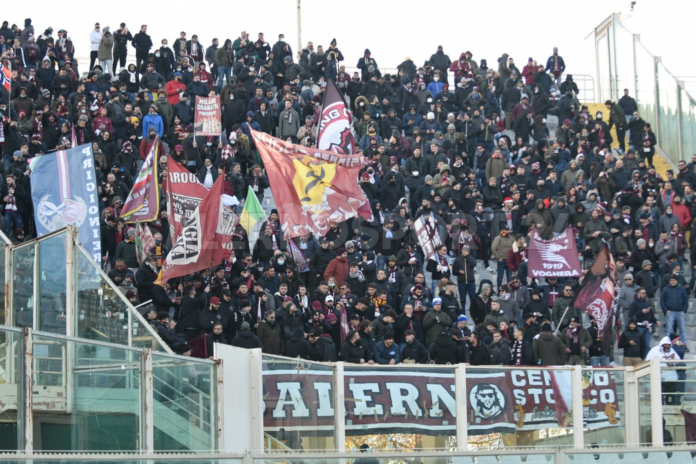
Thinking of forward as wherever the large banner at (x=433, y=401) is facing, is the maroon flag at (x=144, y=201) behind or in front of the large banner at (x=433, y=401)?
behind

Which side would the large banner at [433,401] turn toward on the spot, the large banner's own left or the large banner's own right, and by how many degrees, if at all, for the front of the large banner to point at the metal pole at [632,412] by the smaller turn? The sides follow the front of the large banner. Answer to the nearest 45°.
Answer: approximately 135° to the large banner's own left

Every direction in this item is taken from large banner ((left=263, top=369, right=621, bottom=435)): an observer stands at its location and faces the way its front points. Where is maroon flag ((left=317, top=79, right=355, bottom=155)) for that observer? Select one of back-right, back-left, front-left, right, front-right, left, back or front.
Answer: back

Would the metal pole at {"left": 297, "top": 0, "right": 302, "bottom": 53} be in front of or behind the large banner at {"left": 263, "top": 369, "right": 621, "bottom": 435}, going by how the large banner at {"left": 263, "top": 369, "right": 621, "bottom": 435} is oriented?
behind

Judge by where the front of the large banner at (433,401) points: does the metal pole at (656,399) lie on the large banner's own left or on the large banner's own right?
on the large banner's own left

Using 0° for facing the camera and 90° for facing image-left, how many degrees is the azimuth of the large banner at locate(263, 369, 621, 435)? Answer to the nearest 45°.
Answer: approximately 0°

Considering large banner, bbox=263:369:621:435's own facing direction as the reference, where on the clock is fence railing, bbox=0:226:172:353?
The fence railing is roughly at 2 o'clock from the large banner.

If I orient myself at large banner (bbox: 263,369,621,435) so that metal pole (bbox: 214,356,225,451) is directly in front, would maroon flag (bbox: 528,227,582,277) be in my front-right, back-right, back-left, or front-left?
back-right

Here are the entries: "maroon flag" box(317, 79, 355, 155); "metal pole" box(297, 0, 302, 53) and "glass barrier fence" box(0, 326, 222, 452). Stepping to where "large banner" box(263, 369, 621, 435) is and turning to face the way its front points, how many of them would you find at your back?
2

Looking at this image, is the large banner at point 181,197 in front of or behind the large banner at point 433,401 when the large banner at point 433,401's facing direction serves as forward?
behind

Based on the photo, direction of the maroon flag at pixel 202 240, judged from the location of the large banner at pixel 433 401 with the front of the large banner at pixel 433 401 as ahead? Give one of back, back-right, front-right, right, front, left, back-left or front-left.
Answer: back-right
